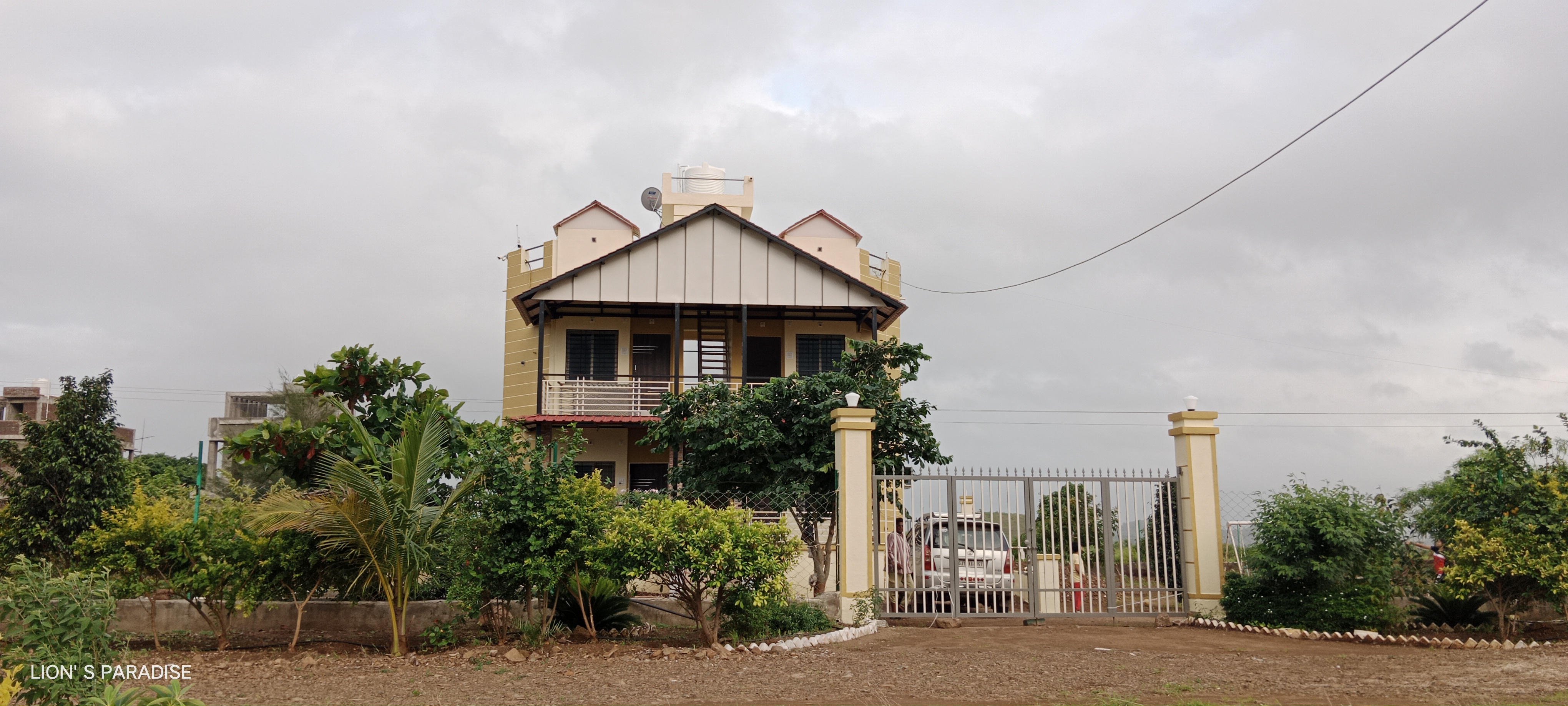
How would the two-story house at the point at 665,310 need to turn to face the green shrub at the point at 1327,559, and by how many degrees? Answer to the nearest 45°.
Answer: approximately 45° to its left

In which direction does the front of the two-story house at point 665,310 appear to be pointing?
toward the camera

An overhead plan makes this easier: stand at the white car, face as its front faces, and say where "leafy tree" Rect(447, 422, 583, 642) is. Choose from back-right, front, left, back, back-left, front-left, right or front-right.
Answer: back-left

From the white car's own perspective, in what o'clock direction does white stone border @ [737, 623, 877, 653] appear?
The white stone border is roughly at 7 o'clock from the white car.

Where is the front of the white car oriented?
away from the camera

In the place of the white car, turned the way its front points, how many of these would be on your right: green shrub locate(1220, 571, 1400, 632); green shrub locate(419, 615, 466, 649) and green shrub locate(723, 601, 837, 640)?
1

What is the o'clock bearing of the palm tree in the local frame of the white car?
The palm tree is roughly at 8 o'clock from the white car.

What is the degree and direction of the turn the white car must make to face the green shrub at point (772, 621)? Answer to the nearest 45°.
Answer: approximately 135° to its left

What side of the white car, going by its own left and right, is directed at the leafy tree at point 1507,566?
right

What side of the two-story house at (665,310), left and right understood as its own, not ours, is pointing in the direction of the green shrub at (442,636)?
front

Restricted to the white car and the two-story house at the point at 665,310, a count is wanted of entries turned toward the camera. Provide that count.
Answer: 1

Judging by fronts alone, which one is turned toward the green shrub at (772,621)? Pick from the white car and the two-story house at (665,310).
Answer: the two-story house

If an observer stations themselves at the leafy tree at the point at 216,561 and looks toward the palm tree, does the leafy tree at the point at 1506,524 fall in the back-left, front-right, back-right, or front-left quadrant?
front-left

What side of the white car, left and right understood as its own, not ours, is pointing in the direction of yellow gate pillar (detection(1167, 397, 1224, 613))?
right

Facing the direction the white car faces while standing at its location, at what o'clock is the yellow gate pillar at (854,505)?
The yellow gate pillar is roughly at 8 o'clock from the white car.

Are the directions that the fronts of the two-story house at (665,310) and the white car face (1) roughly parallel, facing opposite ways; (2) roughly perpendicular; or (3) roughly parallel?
roughly parallel, facing opposite ways
